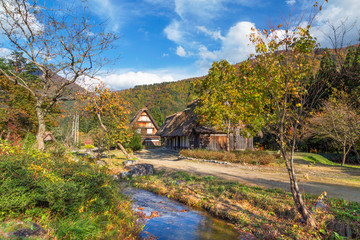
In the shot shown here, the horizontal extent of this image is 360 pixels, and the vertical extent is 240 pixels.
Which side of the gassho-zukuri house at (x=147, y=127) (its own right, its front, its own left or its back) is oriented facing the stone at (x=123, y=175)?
front

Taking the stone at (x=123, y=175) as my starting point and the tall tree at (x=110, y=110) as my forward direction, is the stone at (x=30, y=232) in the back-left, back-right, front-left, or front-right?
back-left

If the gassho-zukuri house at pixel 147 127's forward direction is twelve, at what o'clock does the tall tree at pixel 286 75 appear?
The tall tree is roughly at 12 o'clock from the gassho-zukuri house.

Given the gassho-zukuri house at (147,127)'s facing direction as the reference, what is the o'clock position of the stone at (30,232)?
The stone is roughly at 12 o'clock from the gassho-zukuri house.

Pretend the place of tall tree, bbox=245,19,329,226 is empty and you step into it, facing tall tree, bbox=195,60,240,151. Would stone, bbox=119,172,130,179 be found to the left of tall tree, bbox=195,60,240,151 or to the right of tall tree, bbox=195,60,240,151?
left

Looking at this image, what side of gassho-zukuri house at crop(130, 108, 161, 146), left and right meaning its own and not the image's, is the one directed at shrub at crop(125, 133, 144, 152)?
front

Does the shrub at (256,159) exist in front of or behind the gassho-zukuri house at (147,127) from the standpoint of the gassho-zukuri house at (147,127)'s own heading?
in front

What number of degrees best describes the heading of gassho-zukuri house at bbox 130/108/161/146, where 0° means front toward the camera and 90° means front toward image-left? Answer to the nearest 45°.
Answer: approximately 0°
